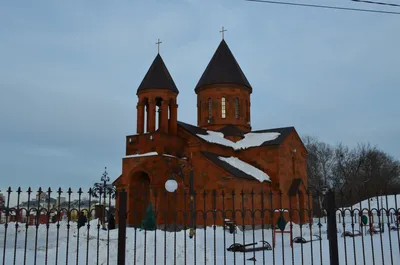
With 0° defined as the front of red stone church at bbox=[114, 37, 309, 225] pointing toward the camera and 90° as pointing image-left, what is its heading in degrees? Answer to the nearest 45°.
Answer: approximately 45°

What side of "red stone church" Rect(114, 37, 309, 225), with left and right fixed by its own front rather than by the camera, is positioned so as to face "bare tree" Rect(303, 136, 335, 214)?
back
